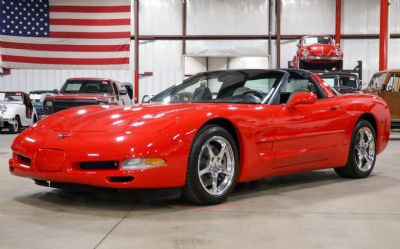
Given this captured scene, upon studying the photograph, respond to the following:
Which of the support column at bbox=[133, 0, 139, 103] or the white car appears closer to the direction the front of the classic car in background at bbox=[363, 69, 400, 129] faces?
the white car

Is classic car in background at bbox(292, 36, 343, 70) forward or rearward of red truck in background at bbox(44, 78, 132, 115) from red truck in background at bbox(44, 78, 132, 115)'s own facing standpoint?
rearward

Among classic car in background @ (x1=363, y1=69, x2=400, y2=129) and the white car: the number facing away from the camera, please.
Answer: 0

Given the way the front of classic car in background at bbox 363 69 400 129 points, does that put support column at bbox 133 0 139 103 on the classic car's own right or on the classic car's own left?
on the classic car's own right
